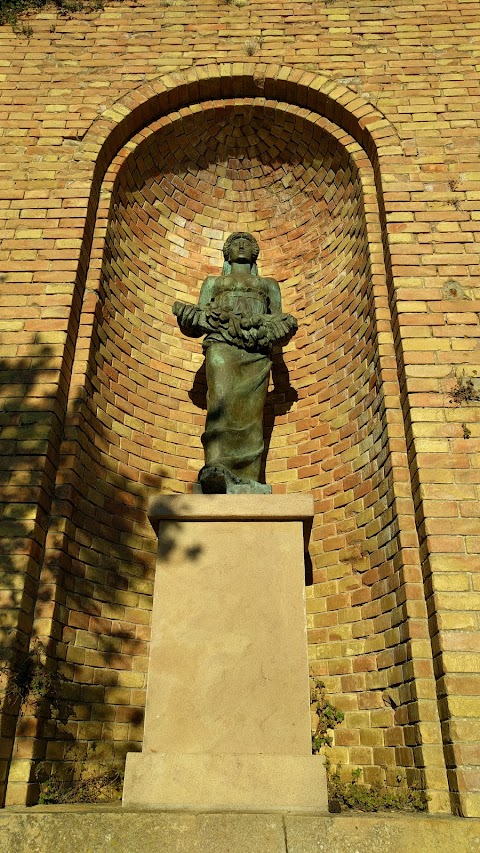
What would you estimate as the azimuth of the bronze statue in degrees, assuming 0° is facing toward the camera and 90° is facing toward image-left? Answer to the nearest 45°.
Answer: approximately 0°
